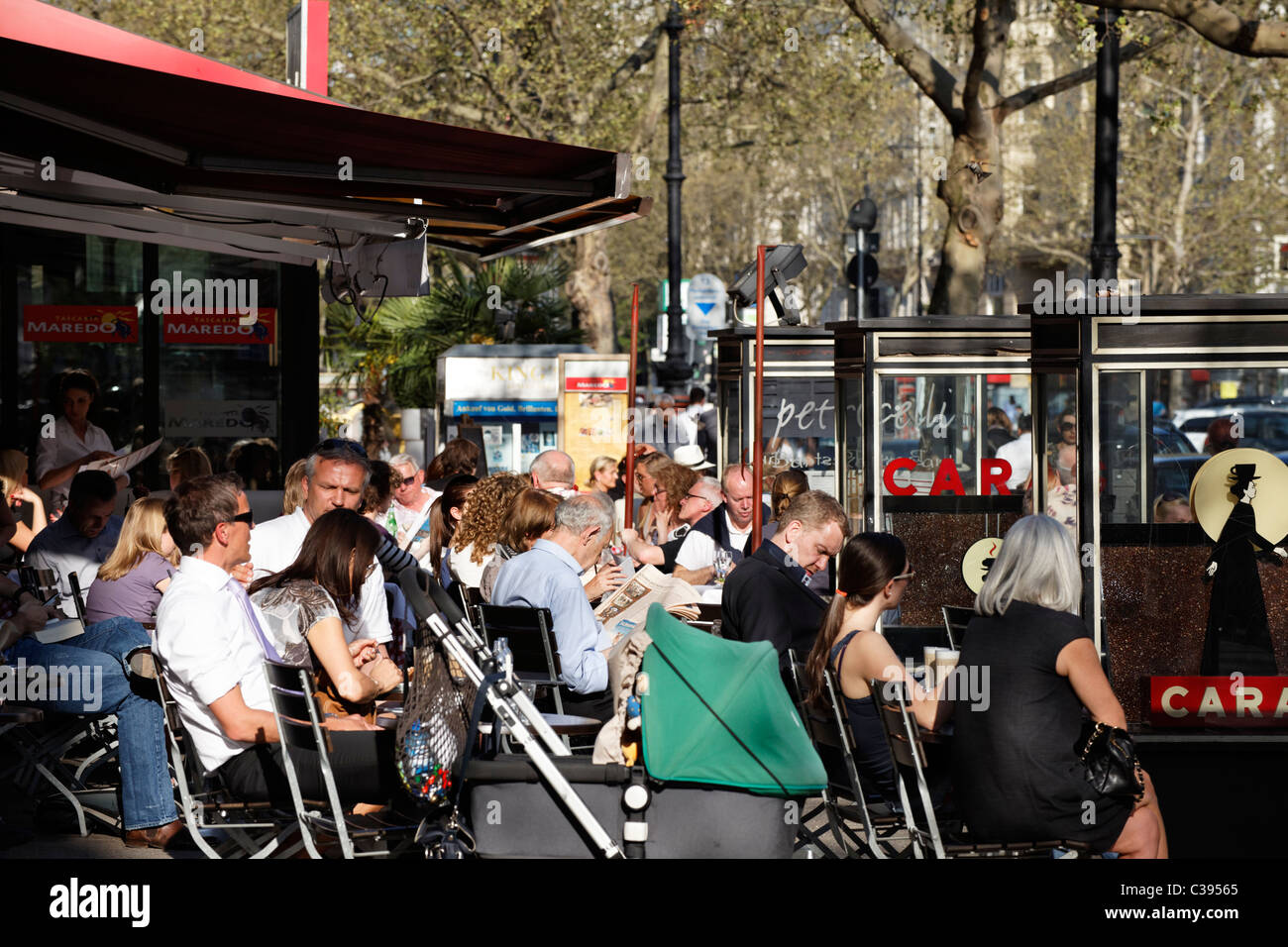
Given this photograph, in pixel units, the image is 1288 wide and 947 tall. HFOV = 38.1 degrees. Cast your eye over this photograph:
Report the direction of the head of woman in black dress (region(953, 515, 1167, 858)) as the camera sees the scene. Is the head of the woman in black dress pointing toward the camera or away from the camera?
away from the camera

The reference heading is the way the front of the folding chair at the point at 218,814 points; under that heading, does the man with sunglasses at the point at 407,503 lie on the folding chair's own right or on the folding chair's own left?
on the folding chair's own left

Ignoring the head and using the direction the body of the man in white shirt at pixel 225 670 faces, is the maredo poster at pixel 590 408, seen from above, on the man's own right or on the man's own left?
on the man's own left

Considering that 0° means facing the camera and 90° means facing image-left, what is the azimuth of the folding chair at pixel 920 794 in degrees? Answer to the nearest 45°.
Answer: approximately 270°

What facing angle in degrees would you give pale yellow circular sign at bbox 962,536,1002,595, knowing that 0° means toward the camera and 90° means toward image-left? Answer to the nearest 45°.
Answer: approximately 0°

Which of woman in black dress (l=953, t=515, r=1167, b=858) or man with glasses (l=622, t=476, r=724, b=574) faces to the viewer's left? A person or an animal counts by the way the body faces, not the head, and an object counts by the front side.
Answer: the man with glasses
